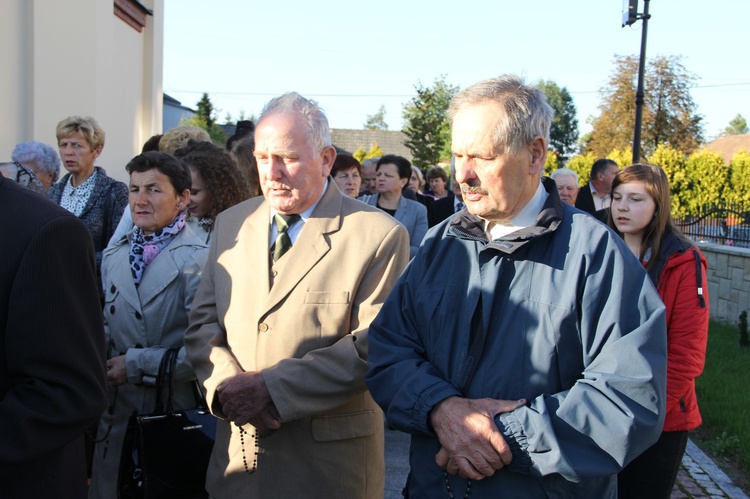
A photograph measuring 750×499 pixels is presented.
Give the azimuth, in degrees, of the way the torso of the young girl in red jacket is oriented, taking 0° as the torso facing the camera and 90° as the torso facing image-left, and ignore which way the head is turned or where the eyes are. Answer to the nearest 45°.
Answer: approximately 45°

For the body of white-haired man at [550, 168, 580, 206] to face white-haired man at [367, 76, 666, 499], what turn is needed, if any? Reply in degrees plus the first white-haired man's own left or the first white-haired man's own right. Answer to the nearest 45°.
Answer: approximately 45° to the first white-haired man's own left

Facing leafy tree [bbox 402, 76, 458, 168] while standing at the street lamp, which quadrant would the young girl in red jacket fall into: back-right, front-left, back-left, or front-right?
back-left

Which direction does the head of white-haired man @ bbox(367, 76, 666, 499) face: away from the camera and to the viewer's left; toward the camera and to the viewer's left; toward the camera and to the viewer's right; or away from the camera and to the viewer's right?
toward the camera and to the viewer's left

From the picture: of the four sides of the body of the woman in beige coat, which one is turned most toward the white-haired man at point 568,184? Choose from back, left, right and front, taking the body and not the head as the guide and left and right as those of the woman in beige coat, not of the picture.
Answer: back

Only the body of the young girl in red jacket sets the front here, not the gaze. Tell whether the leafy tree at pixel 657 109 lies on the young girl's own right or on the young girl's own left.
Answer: on the young girl's own right

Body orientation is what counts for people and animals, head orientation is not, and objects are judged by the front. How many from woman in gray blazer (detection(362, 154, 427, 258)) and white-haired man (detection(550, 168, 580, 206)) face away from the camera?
0

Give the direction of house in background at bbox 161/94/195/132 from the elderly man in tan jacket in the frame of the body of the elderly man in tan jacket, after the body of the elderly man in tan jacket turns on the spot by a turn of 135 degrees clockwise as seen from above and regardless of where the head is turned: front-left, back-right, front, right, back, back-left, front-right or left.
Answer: front

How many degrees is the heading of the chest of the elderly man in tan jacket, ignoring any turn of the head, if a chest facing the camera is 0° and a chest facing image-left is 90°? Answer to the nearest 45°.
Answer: approximately 45°

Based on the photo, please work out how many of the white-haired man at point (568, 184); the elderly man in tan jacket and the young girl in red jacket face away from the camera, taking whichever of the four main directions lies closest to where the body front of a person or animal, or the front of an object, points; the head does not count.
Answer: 0

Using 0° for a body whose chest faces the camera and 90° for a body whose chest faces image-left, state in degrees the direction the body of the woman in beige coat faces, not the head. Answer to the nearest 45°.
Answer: approximately 45°

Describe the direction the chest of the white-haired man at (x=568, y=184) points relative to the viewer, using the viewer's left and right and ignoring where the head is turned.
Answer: facing the viewer and to the left of the viewer

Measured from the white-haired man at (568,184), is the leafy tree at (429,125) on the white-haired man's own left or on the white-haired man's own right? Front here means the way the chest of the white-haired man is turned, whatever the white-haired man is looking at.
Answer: on the white-haired man's own right
